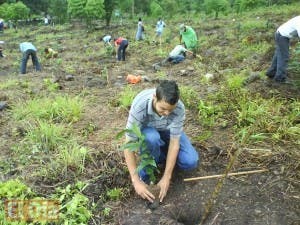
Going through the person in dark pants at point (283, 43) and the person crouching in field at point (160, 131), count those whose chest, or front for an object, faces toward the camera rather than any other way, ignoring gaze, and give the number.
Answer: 1

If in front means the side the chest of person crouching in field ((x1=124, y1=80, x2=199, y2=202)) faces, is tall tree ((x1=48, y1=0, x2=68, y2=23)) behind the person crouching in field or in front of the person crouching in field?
behind

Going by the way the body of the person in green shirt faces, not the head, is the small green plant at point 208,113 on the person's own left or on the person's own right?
on the person's own left

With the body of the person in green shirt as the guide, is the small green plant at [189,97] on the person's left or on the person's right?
on the person's left

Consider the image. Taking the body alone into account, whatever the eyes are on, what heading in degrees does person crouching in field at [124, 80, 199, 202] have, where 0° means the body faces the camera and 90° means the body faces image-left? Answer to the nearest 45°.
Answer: approximately 0°
